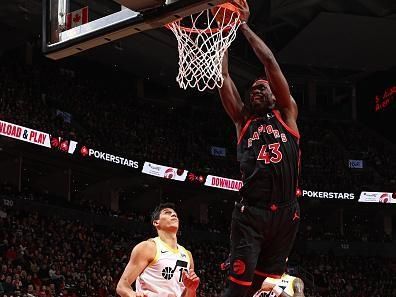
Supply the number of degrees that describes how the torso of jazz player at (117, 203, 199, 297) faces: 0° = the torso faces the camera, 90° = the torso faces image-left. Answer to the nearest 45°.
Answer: approximately 315°
